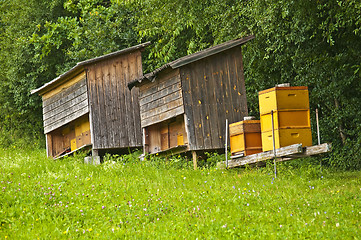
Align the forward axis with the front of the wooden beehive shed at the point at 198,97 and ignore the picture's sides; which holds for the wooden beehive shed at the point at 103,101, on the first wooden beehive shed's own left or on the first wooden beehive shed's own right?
on the first wooden beehive shed's own right

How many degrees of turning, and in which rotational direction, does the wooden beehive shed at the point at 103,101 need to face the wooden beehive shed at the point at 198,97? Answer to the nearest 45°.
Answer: approximately 90° to its left

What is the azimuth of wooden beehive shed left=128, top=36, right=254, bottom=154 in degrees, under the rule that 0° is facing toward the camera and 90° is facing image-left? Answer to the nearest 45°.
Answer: approximately 45°

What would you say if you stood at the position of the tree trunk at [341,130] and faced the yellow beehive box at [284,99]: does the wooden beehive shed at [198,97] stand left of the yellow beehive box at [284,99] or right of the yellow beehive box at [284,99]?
right

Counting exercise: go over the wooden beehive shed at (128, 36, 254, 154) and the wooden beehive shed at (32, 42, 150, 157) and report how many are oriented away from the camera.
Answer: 0

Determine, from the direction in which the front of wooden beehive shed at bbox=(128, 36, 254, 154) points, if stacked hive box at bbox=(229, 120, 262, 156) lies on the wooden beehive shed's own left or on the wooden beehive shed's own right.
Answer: on the wooden beehive shed's own left

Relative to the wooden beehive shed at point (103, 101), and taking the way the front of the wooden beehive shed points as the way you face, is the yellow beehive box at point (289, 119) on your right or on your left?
on your left

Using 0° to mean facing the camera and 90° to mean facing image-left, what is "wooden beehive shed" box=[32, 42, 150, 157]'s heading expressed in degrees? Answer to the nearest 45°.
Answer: approximately 45°

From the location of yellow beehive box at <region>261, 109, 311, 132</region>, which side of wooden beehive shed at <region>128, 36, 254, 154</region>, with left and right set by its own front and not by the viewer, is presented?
left

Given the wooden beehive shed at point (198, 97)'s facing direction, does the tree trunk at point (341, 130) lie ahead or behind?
behind
